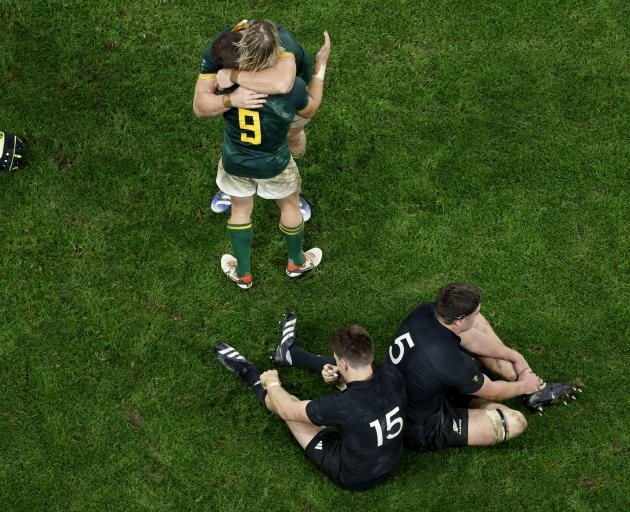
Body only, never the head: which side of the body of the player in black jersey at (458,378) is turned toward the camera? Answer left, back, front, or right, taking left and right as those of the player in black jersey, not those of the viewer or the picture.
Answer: right

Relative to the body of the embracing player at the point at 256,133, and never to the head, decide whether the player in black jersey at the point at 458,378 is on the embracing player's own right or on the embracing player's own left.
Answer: on the embracing player's own right

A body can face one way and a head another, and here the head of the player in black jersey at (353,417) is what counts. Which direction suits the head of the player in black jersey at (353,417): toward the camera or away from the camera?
away from the camera

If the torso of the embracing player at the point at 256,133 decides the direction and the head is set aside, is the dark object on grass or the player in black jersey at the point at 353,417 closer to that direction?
the dark object on grass

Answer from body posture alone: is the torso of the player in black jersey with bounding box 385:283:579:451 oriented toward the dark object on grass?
no

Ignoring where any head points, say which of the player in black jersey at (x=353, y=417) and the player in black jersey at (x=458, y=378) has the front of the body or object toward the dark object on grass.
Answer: the player in black jersey at (x=353, y=417)

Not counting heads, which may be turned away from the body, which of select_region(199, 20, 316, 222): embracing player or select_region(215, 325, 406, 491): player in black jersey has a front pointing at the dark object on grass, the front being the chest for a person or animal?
the player in black jersey

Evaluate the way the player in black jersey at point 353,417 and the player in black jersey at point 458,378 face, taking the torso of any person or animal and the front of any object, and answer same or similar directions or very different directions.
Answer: very different directions

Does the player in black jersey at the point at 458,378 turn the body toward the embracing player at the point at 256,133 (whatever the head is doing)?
no

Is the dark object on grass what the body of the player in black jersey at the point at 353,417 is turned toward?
yes

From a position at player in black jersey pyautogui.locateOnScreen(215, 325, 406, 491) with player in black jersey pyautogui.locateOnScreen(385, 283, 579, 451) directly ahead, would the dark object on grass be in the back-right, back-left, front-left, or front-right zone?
back-left

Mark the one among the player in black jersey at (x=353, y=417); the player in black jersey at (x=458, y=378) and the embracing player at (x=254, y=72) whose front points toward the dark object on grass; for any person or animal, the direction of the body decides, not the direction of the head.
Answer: the player in black jersey at (x=353, y=417)

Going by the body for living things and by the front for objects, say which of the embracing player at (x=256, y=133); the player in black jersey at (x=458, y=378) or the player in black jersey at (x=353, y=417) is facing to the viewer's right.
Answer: the player in black jersey at (x=458, y=378)
